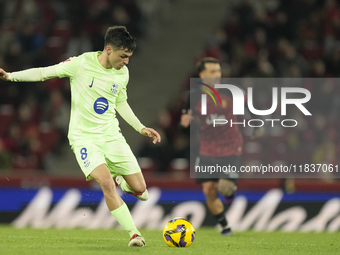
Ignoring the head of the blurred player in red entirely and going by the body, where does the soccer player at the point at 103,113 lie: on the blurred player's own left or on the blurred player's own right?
on the blurred player's own right

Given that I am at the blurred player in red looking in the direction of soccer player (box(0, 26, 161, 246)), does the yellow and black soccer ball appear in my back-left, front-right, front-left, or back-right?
front-left

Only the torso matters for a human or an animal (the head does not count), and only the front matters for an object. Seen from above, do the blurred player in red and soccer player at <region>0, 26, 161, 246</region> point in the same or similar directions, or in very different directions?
same or similar directions

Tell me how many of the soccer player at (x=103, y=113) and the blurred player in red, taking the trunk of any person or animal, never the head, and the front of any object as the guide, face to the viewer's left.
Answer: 0

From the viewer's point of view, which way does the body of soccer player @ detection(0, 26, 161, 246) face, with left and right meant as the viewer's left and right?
facing the viewer and to the right of the viewer

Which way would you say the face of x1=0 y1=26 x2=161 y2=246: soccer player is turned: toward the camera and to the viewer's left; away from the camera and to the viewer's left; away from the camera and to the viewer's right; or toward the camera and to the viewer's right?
toward the camera and to the viewer's right
